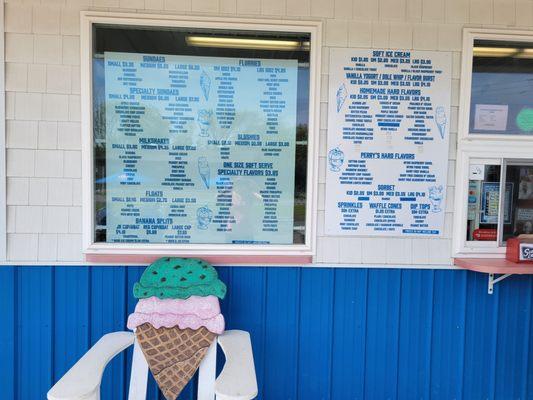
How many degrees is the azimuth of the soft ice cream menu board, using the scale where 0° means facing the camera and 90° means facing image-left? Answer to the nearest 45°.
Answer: approximately 0°

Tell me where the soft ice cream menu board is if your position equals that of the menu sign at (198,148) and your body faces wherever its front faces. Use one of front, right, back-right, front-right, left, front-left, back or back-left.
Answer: left

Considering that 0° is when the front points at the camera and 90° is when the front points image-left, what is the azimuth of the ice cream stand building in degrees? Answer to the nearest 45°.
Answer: approximately 0°

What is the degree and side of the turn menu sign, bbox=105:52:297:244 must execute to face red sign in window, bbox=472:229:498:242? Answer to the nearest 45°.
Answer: approximately 90° to its left

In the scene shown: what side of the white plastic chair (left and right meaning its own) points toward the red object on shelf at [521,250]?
left

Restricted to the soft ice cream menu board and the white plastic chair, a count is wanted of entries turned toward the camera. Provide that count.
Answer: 2
